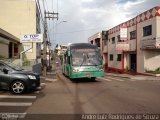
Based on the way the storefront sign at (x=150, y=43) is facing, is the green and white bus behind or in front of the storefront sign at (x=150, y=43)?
in front

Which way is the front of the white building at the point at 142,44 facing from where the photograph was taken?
facing the viewer and to the left of the viewer

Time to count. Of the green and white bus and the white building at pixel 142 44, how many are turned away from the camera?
0

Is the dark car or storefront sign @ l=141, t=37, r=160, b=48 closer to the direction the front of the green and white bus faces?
the dark car

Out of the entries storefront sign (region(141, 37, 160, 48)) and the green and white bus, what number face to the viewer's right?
0

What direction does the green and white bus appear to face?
toward the camera

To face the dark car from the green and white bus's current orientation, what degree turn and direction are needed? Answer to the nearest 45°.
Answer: approximately 45° to its right

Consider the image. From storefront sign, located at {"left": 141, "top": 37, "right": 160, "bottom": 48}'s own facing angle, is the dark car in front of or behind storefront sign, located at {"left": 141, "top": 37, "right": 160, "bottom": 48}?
in front

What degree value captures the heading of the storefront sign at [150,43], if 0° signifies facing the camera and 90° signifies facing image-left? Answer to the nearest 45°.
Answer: approximately 45°
